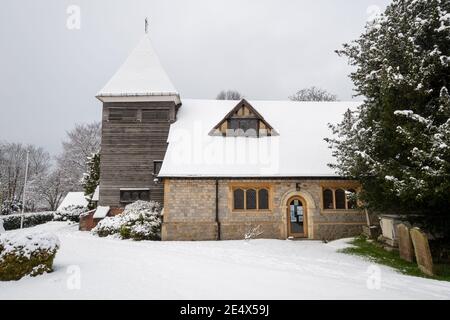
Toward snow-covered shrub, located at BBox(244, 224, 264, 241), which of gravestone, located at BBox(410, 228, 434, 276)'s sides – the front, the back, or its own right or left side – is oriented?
right

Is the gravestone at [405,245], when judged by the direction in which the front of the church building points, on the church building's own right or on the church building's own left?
on the church building's own left

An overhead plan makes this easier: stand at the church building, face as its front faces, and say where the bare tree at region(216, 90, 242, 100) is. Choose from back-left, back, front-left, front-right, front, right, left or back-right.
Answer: back

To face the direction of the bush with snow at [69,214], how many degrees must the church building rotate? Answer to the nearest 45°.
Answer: approximately 135° to its right

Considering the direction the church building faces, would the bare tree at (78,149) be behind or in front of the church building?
behind

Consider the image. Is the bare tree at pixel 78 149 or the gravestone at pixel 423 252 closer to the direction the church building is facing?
the gravestone

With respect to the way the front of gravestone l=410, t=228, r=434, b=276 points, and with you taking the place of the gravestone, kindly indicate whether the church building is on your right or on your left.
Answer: on your right

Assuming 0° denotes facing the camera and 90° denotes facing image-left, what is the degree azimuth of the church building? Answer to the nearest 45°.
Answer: approximately 0°

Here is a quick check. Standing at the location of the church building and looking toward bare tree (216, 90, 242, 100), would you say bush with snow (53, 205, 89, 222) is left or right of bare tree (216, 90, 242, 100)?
left

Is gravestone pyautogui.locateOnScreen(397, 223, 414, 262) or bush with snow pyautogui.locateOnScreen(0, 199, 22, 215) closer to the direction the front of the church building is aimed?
the gravestone
